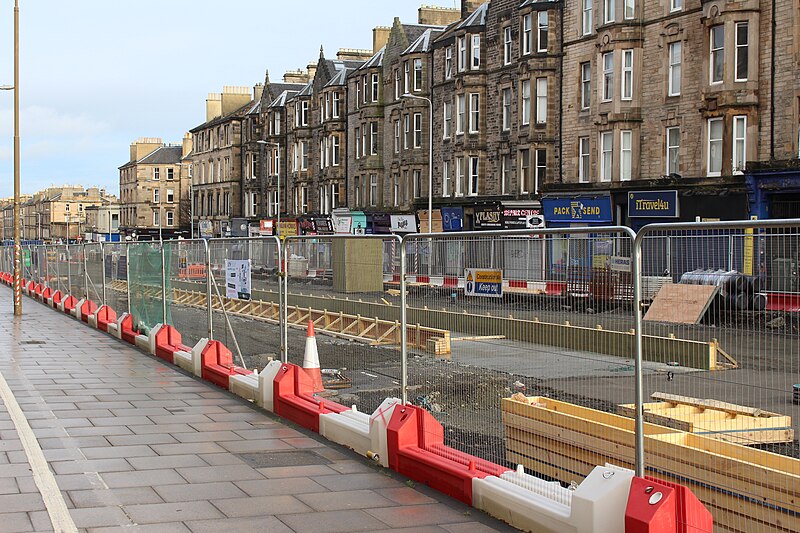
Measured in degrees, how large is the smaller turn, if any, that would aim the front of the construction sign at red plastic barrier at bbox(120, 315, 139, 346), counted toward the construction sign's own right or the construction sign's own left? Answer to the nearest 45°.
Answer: approximately 135° to the construction sign's own right

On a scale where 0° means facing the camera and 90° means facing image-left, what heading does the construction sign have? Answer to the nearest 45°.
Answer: approximately 0°

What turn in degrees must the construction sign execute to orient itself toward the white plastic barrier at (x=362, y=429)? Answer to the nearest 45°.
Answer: approximately 135° to its right

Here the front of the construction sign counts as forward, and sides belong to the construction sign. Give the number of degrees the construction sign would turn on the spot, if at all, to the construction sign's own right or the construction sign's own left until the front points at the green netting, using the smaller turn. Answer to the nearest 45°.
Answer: approximately 135° to the construction sign's own right
